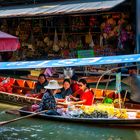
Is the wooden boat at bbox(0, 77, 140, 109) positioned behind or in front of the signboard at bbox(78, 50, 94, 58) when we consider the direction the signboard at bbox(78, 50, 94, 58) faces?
in front

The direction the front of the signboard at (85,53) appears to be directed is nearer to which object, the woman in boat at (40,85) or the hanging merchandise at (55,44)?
the woman in boat

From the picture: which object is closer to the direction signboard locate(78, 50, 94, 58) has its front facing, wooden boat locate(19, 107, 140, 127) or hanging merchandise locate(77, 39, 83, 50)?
the wooden boat

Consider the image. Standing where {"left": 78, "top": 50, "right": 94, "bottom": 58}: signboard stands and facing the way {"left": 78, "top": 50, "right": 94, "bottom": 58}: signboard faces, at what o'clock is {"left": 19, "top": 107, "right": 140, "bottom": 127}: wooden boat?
The wooden boat is roughly at 12 o'clock from the signboard.

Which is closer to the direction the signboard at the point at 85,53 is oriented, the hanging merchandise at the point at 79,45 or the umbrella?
the umbrella

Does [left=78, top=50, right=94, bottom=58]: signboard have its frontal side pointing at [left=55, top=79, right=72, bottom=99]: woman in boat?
yes

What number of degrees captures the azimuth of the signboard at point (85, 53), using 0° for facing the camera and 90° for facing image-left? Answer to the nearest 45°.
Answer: approximately 0°

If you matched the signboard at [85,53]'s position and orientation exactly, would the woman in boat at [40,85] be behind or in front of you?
in front

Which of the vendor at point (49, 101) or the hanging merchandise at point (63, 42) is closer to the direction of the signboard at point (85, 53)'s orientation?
the vendor

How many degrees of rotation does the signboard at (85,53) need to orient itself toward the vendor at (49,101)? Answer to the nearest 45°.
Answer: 0° — it already faces them

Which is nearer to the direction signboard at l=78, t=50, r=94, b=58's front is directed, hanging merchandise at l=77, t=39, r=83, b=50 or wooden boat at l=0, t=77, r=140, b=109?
the wooden boat
